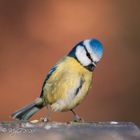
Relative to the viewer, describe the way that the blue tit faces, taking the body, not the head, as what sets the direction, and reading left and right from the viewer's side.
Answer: facing the viewer and to the right of the viewer
